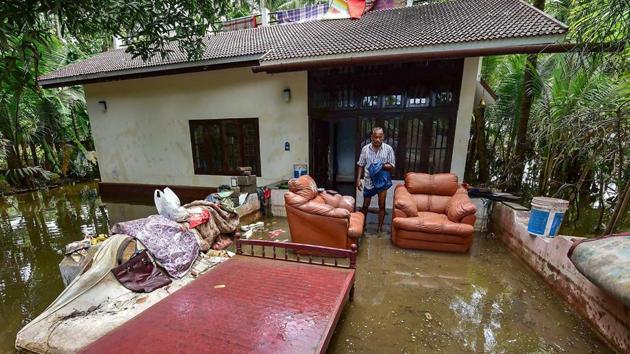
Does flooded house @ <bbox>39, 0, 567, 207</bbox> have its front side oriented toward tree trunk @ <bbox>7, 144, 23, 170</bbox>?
no

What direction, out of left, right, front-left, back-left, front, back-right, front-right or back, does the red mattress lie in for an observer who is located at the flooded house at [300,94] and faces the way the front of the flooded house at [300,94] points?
front

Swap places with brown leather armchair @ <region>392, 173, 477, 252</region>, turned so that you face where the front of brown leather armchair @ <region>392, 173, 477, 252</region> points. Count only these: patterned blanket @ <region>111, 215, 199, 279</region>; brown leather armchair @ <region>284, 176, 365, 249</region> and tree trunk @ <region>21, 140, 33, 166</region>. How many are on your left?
0

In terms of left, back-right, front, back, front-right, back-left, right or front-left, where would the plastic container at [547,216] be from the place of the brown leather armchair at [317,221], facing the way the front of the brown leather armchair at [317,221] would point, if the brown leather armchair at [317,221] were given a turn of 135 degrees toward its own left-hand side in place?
back-right

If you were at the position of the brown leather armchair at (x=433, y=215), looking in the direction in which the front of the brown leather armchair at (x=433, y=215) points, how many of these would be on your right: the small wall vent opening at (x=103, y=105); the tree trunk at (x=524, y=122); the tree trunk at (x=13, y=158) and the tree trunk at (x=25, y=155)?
3

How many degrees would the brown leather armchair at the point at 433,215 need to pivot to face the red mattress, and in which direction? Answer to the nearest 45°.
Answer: approximately 45° to its right

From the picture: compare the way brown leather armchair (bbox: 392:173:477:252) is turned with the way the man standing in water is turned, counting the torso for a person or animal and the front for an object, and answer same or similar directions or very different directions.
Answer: same or similar directions

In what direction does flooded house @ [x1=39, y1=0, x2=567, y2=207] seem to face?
toward the camera

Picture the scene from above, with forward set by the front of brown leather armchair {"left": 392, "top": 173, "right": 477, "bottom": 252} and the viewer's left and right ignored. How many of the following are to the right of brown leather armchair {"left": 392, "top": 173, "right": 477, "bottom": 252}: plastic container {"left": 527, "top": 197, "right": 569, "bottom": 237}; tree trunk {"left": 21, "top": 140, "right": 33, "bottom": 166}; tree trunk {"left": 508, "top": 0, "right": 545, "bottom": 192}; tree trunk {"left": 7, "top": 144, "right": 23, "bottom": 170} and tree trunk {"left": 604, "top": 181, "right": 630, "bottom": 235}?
2

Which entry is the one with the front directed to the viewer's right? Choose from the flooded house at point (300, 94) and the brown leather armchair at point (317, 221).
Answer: the brown leather armchair

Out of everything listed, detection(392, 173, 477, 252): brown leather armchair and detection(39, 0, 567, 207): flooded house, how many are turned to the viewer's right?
0

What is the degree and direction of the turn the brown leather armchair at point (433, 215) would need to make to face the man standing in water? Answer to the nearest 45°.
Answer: approximately 90° to its right

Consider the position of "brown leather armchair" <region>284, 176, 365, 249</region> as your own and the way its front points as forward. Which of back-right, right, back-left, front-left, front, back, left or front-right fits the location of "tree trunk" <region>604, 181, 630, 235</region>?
front
